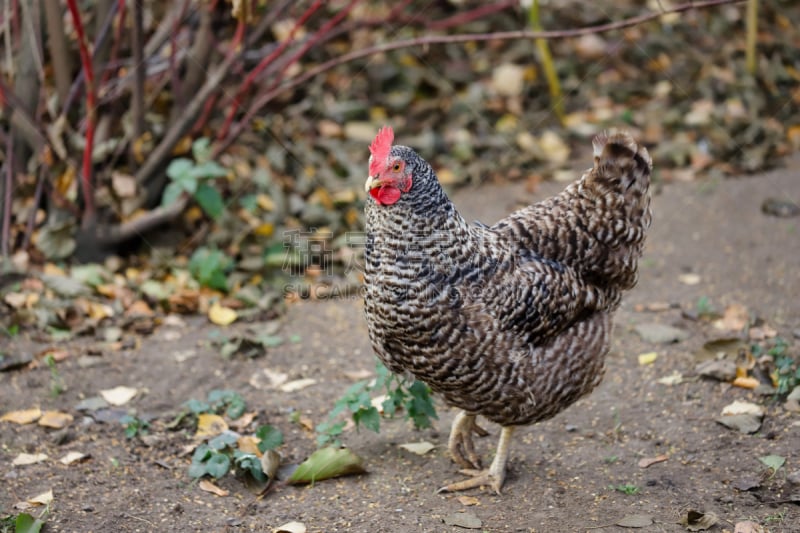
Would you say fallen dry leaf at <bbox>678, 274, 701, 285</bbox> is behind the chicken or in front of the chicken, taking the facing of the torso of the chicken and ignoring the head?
behind

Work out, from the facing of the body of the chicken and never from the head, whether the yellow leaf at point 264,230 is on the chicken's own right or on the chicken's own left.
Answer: on the chicken's own right

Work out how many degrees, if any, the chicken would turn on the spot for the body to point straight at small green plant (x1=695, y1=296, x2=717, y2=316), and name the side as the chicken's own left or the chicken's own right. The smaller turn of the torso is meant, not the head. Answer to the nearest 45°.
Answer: approximately 180°

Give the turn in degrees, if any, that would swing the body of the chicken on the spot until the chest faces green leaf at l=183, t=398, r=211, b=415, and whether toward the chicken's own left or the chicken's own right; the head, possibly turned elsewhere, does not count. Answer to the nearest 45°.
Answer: approximately 45° to the chicken's own right

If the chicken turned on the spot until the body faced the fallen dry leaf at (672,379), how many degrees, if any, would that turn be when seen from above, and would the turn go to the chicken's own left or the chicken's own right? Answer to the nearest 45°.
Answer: approximately 180°

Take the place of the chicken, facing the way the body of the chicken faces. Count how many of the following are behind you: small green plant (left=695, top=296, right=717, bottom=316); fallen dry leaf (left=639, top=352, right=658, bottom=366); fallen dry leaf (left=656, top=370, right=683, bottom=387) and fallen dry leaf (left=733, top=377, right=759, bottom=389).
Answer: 4

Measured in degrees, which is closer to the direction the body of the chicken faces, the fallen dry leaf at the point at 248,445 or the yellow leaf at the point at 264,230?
the fallen dry leaf

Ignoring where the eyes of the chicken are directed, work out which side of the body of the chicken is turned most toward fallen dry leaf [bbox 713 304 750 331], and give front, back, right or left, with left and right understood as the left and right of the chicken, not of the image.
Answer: back

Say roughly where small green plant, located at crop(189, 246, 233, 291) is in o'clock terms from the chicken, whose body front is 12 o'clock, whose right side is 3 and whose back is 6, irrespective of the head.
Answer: The small green plant is roughly at 3 o'clock from the chicken.

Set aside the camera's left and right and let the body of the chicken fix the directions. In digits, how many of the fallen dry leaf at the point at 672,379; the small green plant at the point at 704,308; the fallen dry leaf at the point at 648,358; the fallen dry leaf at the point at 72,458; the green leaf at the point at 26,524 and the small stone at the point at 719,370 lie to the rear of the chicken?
4

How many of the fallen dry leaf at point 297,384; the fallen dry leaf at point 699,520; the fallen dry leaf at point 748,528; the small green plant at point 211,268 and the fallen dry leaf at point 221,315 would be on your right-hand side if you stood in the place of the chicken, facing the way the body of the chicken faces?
3

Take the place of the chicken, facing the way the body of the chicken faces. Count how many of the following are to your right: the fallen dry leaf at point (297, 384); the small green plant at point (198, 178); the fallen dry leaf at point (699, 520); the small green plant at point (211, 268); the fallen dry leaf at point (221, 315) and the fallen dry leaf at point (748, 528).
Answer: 4

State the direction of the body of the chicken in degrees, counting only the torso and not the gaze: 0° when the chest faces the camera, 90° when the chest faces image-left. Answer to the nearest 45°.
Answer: approximately 45°
